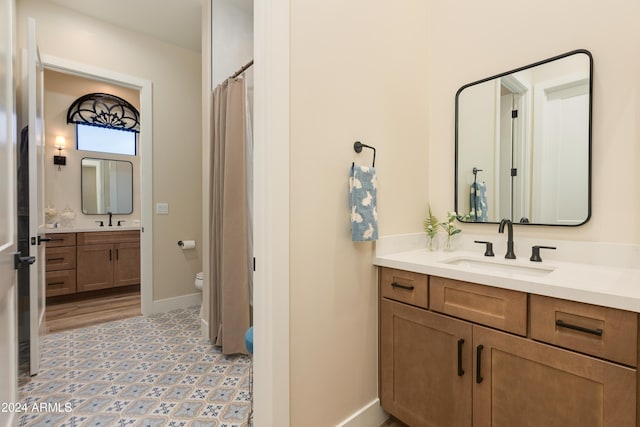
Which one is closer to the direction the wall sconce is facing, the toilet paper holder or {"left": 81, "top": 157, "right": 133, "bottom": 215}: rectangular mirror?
the toilet paper holder

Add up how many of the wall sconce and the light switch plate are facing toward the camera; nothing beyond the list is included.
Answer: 2

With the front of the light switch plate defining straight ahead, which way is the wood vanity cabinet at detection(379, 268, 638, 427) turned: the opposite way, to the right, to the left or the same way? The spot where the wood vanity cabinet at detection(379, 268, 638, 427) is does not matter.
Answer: to the right

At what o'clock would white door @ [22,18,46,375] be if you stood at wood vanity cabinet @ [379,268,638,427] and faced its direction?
The white door is roughly at 1 o'clock from the wood vanity cabinet.

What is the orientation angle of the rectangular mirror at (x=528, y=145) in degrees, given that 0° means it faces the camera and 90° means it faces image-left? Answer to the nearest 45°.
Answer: approximately 45°

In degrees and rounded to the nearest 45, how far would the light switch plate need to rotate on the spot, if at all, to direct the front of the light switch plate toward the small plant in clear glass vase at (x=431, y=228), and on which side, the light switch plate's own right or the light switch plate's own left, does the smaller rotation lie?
approximately 45° to the light switch plate's own left

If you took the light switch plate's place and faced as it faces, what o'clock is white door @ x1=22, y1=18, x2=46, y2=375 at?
The white door is roughly at 1 o'clock from the light switch plate.

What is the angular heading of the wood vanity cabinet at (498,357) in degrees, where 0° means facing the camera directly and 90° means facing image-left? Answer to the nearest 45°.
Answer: approximately 45°

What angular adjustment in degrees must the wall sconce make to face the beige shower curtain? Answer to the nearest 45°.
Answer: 0° — it already faces it
